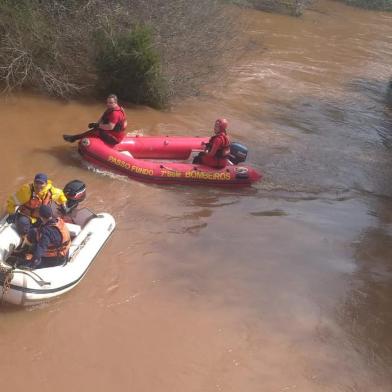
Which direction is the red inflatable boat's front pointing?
to the viewer's left

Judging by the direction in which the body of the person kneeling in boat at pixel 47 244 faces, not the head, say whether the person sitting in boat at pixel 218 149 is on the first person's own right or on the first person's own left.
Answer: on the first person's own right

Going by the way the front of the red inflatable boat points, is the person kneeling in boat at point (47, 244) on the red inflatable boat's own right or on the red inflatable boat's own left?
on the red inflatable boat's own left

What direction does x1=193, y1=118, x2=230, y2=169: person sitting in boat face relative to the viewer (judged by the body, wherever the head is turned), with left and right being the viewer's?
facing to the left of the viewer

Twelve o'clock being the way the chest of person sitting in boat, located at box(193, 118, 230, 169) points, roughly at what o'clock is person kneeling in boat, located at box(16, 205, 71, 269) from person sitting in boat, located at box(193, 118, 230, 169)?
person kneeling in boat, located at box(16, 205, 71, 269) is roughly at 10 o'clock from person sitting in boat, located at box(193, 118, 230, 169).

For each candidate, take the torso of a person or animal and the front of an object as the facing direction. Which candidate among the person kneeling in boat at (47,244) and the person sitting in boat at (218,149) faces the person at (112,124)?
the person sitting in boat at (218,149)

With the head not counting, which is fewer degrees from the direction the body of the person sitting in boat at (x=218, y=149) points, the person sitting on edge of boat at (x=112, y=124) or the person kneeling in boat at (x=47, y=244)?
the person sitting on edge of boat

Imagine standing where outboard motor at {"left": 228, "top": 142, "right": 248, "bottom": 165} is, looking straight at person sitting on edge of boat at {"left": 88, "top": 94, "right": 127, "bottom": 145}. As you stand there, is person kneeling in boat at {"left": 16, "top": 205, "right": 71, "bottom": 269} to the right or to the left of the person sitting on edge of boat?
left

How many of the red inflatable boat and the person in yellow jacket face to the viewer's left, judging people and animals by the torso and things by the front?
1

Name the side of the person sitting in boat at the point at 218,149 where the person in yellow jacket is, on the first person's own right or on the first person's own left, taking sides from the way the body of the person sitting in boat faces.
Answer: on the first person's own left

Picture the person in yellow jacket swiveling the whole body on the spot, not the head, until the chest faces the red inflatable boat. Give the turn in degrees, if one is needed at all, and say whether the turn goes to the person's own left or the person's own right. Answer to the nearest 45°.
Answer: approximately 135° to the person's own left

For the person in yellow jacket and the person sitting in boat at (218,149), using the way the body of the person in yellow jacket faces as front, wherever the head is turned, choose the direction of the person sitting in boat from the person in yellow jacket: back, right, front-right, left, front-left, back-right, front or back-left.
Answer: back-left
